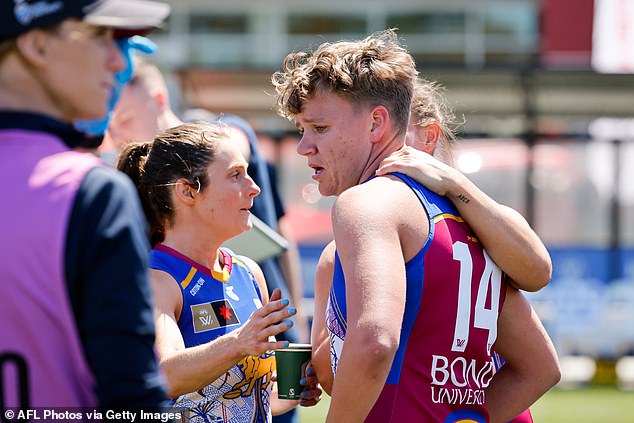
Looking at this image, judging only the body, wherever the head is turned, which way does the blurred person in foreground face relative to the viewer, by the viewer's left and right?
facing away from the viewer and to the right of the viewer

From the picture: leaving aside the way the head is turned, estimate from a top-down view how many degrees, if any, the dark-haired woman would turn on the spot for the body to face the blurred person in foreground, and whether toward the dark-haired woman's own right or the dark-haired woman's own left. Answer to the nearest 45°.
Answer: approximately 45° to the dark-haired woman's own right

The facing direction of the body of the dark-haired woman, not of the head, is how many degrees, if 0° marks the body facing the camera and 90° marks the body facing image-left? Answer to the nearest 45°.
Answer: approximately 315°

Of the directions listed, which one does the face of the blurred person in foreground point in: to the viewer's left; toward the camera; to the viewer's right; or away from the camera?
to the viewer's right

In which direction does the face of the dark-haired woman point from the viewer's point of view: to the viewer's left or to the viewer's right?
to the viewer's right

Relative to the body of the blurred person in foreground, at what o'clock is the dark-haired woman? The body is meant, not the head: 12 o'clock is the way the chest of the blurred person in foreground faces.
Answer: The dark-haired woman is roughly at 11 o'clock from the blurred person in foreground.
